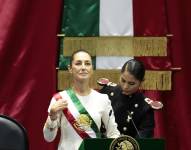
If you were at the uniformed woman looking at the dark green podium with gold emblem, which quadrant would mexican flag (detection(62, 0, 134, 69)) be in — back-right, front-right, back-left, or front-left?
back-right

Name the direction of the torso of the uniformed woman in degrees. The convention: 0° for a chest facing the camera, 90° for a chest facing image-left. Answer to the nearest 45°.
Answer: approximately 45°

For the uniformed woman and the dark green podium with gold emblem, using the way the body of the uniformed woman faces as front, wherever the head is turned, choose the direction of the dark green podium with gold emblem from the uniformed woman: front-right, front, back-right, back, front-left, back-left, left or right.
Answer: front-left
